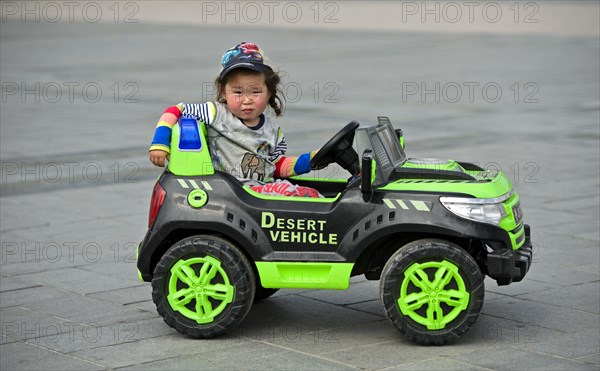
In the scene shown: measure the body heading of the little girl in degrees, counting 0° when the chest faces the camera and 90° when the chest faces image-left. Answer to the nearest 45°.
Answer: approximately 315°

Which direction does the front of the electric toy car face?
to the viewer's right
